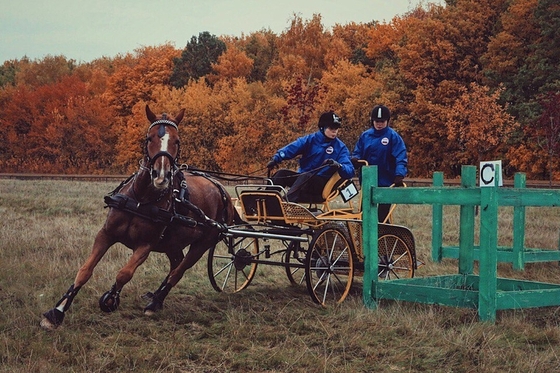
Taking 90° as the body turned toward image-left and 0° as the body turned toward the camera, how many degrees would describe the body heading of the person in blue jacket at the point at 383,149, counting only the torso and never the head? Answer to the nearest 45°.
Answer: approximately 0°

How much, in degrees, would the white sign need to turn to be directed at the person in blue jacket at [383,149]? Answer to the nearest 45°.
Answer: approximately 135° to its right

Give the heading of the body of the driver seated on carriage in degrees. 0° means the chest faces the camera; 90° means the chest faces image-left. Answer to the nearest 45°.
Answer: approximately 45°

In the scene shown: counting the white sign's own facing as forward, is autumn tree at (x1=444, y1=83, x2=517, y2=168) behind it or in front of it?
behind

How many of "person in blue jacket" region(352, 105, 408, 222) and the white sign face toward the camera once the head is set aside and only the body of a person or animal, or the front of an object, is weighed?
2

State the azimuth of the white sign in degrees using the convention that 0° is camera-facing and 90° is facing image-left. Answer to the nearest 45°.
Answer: approximately 0°

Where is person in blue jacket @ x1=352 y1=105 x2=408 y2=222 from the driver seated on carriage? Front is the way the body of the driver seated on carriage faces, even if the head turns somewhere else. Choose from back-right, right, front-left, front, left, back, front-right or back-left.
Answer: back

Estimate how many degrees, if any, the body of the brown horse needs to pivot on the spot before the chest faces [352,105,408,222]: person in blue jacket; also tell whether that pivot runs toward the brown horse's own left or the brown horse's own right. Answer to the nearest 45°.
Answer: approximately 180°

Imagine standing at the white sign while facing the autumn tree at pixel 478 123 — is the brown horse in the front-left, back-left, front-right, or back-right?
back-left
